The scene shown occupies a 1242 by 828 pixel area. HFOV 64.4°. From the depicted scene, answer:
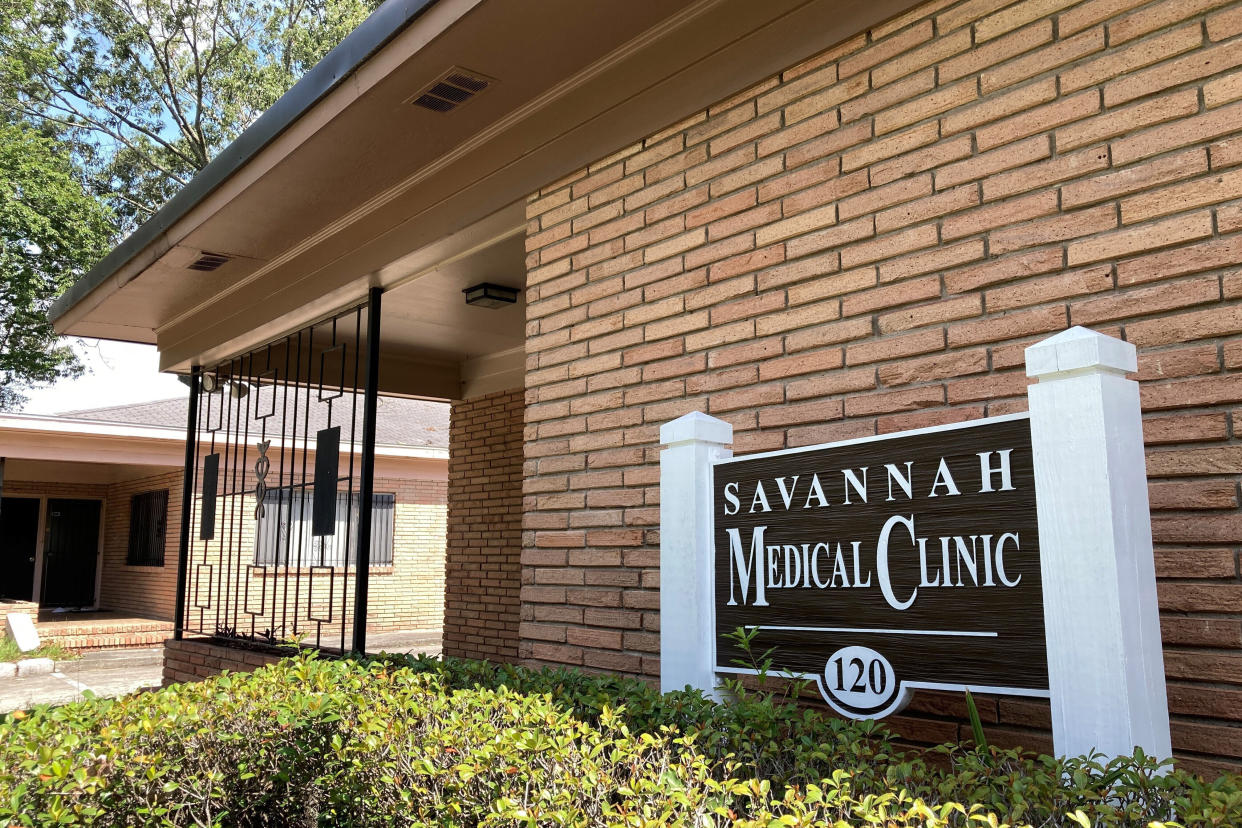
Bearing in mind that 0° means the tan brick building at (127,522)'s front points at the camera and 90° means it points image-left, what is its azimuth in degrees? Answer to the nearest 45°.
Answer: approximately 0°

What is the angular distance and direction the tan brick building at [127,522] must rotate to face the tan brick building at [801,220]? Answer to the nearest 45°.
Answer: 0° — it already faces it

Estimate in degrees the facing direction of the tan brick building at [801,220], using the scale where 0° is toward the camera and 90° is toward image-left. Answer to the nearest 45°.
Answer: approximately 45°

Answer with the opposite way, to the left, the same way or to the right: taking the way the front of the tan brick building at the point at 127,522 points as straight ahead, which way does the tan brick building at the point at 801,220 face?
to the right
